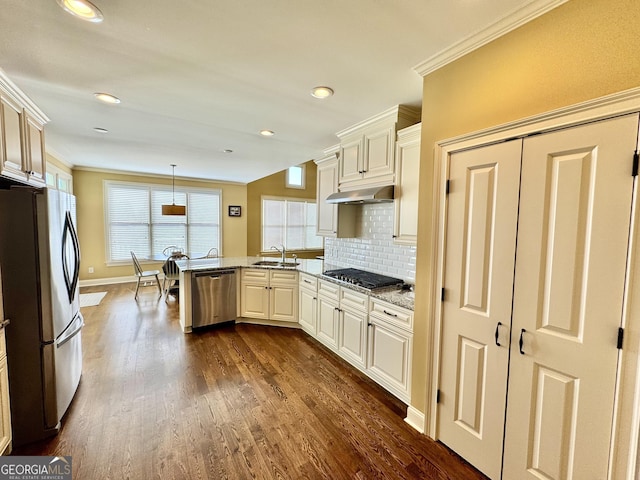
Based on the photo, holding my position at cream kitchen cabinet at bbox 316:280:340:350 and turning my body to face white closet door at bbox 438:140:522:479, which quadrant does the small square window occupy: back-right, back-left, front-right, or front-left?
back-left

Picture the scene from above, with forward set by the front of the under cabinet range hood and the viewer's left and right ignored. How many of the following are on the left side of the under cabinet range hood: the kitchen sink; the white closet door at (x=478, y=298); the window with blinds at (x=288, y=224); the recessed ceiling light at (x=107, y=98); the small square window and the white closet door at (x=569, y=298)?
2

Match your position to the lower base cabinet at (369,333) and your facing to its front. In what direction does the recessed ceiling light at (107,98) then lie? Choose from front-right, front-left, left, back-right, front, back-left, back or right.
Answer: front-right

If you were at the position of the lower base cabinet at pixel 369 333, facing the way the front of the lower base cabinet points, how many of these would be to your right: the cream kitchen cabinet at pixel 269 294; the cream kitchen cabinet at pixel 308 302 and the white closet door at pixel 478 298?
2

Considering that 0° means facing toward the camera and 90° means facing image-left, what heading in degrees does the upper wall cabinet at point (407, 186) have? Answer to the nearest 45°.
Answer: approximately 45°

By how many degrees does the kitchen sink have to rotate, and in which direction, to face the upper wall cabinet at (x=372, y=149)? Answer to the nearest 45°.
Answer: approximately 45° to its left

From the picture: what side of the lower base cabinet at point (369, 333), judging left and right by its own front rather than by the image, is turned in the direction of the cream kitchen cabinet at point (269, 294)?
right

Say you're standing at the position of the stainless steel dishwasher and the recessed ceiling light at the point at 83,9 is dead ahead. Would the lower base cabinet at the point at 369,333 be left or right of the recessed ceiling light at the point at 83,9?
left

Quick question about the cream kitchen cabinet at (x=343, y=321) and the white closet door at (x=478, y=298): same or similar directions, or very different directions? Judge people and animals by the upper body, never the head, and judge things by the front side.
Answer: same or similar directions

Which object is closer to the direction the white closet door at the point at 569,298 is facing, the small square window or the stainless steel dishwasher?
the stainless steel dishwasher

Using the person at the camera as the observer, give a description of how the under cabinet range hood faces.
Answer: facing the viewer and to the left of the viewer

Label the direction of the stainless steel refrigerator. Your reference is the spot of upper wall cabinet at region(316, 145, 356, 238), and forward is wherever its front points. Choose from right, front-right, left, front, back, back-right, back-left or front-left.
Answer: front

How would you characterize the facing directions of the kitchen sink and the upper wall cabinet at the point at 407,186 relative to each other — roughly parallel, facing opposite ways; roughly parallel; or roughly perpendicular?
roughly perpendicular
